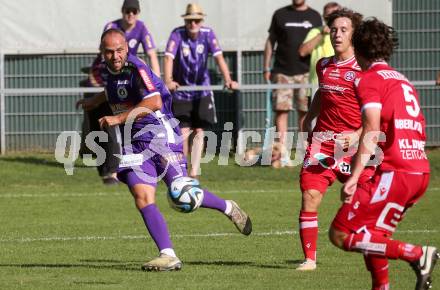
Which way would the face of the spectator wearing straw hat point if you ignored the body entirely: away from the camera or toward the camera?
toward the camera

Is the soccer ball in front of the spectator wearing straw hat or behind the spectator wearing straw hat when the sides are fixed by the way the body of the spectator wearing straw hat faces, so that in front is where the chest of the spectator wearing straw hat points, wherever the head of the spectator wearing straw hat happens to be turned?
in front

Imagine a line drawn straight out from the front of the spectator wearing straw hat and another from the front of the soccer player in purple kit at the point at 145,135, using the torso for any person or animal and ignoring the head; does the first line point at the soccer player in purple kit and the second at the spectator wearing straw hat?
no

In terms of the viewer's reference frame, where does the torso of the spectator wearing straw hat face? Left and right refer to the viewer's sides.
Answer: facing the viewer

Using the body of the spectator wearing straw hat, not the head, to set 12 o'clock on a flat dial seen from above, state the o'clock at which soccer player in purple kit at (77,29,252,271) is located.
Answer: The soccer player in purple kit is roughly at 12 o'clock from the spectator wearing straw hat.

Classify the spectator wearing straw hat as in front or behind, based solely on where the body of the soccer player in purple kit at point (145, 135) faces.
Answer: behind

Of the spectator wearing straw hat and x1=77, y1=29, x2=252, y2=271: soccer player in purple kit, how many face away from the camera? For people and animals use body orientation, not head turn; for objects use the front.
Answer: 0
